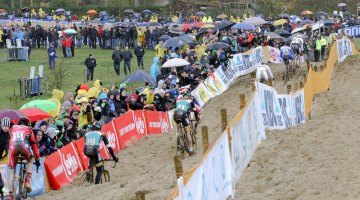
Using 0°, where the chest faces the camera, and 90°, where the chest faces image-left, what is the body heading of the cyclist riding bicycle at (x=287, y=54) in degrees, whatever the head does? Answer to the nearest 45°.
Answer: approximately 180°

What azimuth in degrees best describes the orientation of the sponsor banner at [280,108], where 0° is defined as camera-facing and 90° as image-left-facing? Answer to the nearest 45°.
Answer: approximately 0°

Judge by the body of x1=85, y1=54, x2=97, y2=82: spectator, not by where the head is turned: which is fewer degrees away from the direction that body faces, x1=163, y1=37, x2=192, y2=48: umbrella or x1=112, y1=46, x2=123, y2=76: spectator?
the umbrella

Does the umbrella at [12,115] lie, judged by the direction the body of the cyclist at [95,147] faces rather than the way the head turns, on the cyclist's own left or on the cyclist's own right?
on the cyclist's own left

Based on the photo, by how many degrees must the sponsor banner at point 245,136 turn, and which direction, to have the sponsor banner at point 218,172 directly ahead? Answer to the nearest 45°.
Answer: approximately 45° to its right

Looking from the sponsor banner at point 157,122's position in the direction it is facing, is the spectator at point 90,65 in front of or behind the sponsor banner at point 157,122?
behind
